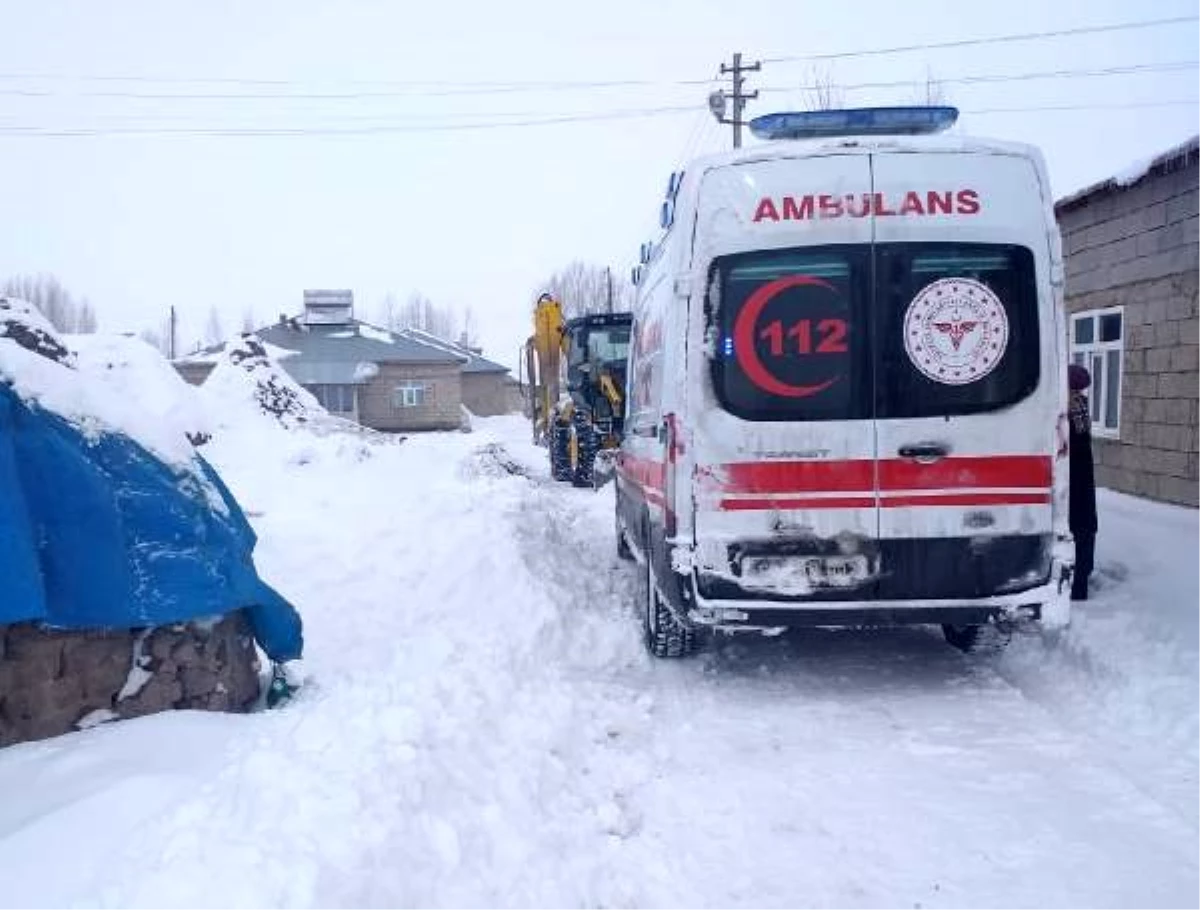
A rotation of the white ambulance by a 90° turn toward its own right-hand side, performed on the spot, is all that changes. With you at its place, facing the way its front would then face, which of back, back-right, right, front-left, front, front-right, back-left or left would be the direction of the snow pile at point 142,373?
back-left

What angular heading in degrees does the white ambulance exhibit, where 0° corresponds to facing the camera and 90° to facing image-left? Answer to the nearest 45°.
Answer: approximately 180°

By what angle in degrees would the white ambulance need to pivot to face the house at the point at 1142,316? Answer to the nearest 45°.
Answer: approximately 45° to its right

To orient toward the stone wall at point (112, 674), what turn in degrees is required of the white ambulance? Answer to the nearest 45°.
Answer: approximately 135° to its left

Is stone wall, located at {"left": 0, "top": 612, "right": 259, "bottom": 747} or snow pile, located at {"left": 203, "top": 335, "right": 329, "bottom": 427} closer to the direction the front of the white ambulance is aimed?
the snow pile

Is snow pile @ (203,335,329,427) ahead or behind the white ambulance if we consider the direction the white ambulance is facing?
ahead

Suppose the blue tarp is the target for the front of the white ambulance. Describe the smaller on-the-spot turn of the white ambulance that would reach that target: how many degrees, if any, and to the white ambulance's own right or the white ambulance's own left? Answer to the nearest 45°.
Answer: approximately 135° to the white ambulance's own left
